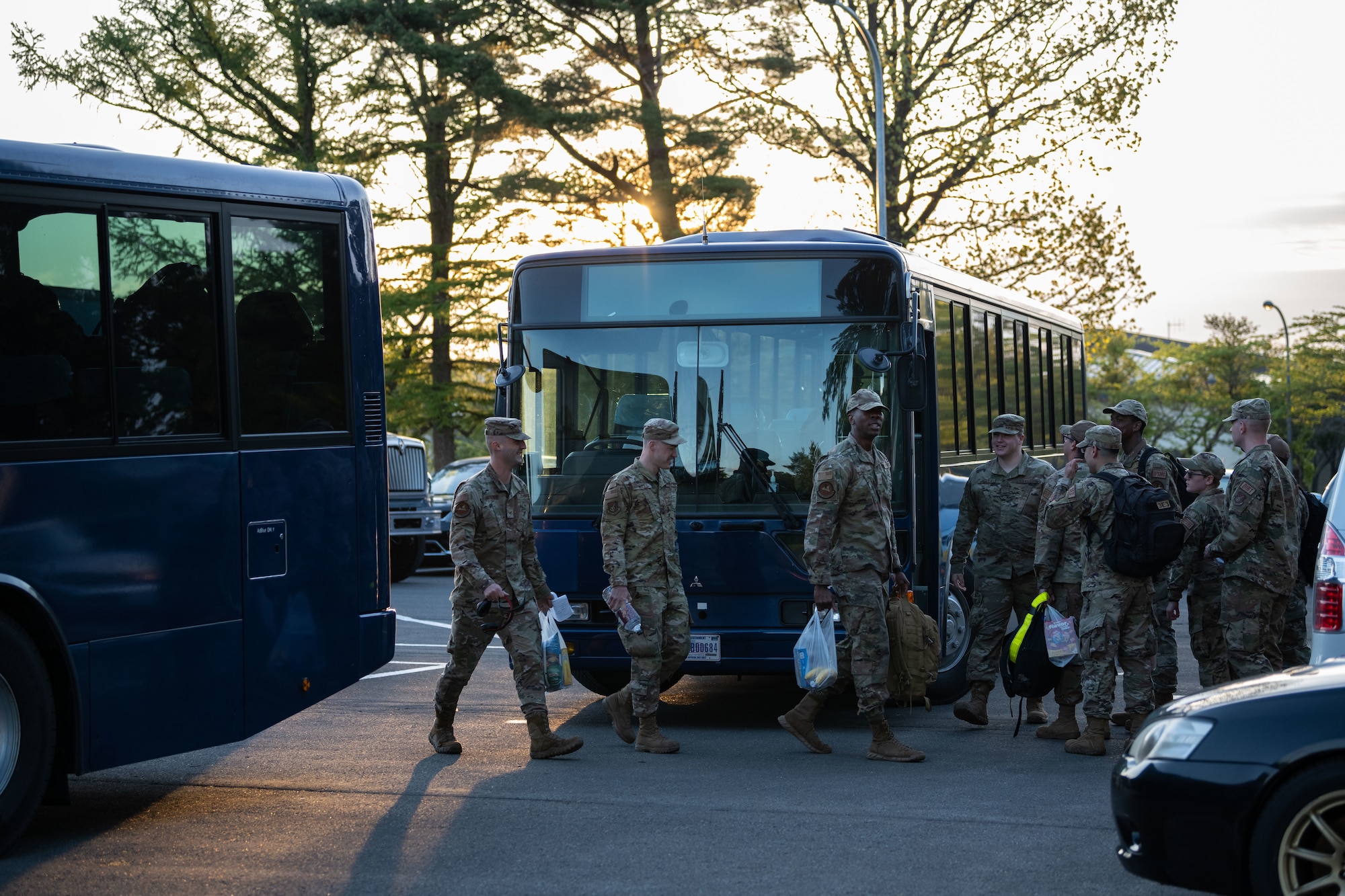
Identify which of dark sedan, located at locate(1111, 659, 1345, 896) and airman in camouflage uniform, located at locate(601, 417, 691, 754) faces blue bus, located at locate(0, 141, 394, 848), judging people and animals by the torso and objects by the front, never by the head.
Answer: the dark sedan

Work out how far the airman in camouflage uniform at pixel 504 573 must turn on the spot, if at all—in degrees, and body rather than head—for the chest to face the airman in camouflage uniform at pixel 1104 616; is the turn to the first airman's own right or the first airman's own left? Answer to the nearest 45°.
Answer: approximately 45° to the first airman's own left

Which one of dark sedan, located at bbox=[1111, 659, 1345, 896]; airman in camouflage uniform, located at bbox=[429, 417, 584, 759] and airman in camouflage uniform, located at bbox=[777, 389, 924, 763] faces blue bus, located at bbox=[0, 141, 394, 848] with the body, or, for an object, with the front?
the dark sedan

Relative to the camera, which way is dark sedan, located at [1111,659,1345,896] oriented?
to the viewer's left

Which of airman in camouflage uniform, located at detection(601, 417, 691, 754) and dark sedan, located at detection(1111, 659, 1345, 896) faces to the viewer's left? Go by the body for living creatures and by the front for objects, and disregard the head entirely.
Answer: the dark sedan

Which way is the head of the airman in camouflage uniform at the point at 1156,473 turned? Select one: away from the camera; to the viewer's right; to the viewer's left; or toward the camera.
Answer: to the viewer's left

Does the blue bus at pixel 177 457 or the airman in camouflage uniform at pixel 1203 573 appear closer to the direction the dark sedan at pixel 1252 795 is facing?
the blue bus
